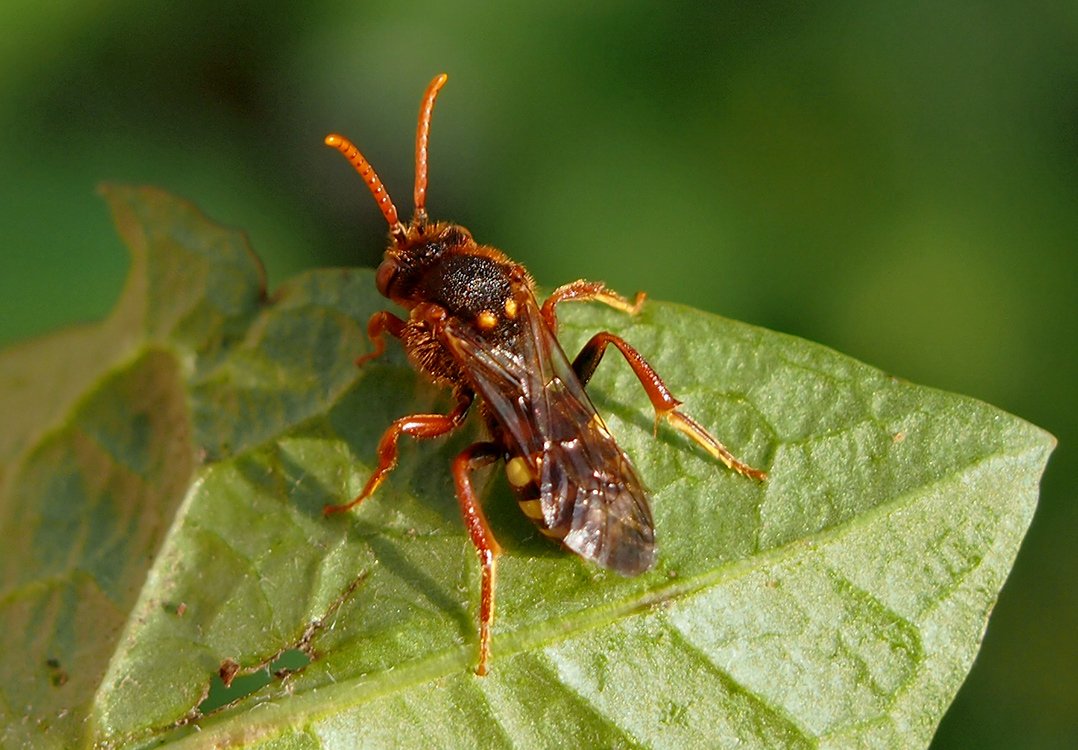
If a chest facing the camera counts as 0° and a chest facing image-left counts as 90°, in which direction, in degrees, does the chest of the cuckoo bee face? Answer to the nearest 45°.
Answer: approximately 135°
